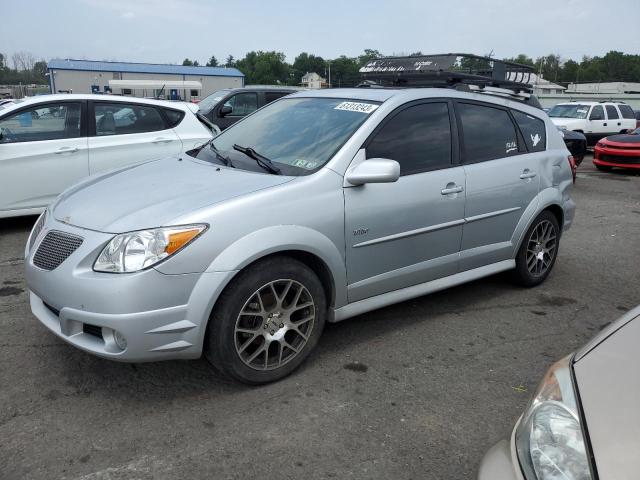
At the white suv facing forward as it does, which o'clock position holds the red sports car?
The red sports car is roughly at 10 o'clock from the white suv.

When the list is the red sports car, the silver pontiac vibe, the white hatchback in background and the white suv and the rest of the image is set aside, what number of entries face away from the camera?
0

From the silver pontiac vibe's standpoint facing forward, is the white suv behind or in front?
behind

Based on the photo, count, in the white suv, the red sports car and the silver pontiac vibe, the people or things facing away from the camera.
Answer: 0

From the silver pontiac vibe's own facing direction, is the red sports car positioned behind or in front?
behind

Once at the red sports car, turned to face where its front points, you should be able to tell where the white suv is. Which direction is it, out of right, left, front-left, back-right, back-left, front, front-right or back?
back-right

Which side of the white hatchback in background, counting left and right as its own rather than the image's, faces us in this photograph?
left

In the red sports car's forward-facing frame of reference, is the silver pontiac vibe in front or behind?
in front

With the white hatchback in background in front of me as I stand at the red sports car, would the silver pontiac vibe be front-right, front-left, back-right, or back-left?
front-left

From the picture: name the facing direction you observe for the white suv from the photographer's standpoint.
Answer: facing the viewer and to the left of the viewer

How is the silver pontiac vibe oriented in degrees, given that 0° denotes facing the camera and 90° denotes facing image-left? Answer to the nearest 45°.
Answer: approximately 45°

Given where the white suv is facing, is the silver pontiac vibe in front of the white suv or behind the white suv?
in front

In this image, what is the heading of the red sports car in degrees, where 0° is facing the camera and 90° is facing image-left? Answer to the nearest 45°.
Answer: approximately 45°

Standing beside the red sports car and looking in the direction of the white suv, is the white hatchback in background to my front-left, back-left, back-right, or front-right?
back-left
